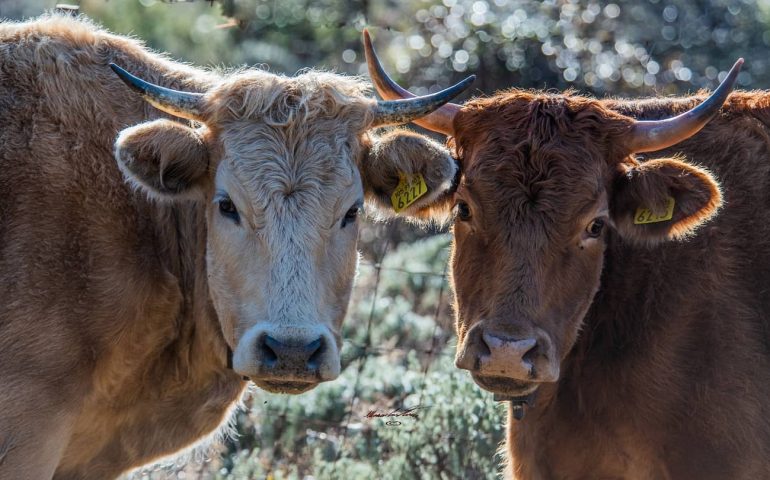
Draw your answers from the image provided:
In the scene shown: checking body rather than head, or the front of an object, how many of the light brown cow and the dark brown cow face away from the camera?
0

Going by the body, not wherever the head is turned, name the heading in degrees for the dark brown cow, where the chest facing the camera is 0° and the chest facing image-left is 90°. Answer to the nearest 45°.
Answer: approximately 45°

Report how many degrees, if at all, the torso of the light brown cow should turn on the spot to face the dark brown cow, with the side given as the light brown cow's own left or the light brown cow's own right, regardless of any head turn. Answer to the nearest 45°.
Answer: approximately 45° to the light brown cow's own left

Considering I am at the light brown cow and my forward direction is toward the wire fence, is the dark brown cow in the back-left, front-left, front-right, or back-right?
front-right

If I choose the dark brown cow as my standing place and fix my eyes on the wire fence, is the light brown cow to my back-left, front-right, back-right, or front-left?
front-left

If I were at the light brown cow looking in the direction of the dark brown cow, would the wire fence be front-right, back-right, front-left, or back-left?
front-left

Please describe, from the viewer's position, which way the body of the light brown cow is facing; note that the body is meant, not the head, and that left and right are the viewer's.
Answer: facing the viewer and to the right of the viewer

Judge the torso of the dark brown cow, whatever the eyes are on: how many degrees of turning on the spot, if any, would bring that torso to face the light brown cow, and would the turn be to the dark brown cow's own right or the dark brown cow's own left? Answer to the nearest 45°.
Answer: approximately 45° to the dark brown cow's own right
